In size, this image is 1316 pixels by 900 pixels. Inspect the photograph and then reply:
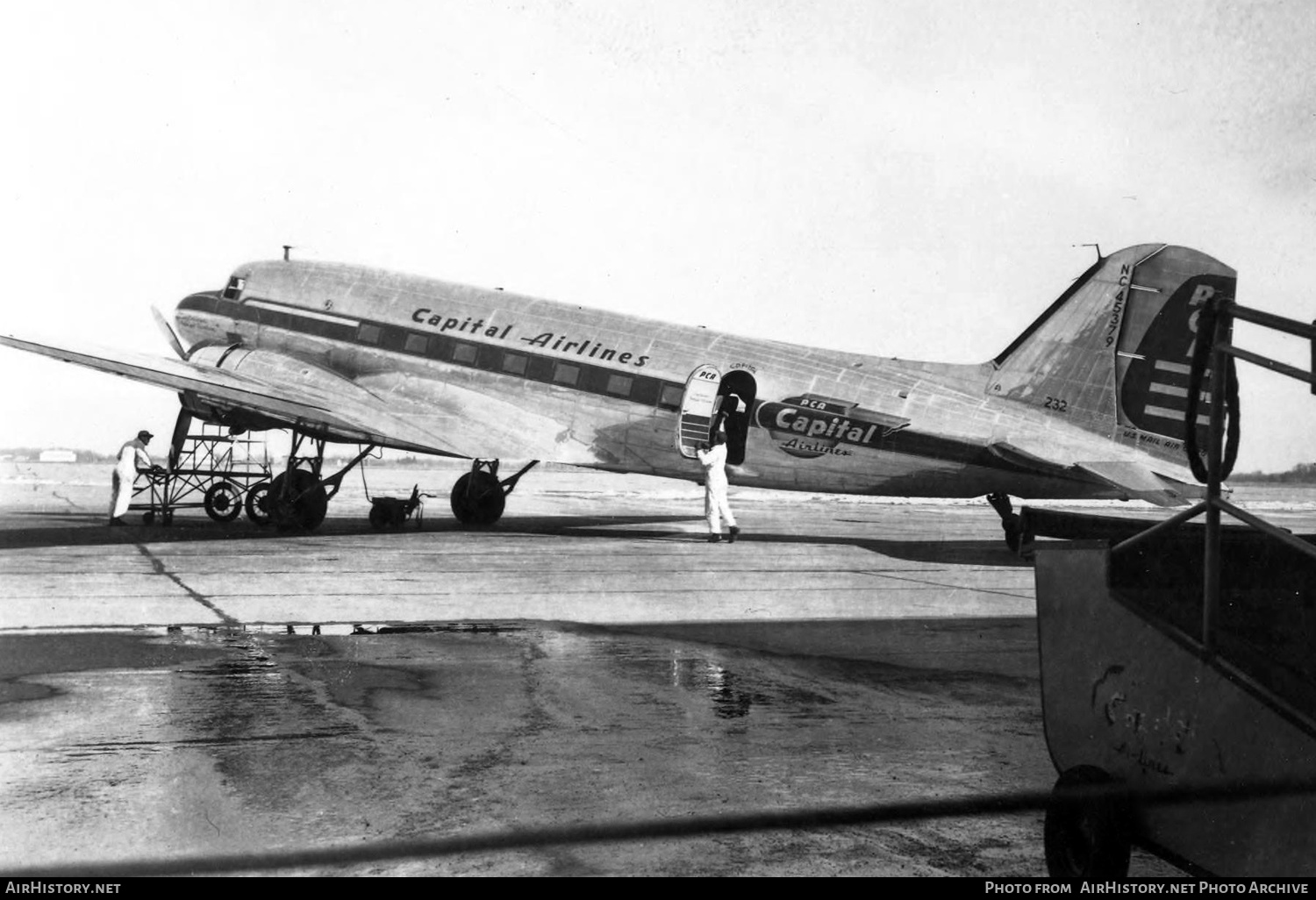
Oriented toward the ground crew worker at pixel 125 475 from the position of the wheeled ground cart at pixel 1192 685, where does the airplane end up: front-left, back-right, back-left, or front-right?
front-right

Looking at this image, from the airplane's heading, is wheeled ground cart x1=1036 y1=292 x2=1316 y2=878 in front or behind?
behind

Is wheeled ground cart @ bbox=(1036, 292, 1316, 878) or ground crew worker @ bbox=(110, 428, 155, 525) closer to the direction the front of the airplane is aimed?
the ground crew worker

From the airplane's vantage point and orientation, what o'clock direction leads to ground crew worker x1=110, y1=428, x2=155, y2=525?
The ground crew worker is roughly at 11 o'clock from the airplane.

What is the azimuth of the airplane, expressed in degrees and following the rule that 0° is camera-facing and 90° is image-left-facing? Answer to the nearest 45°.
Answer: approximately 135°

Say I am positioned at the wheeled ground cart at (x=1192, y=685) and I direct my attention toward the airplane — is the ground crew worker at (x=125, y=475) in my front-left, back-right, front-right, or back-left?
front-left

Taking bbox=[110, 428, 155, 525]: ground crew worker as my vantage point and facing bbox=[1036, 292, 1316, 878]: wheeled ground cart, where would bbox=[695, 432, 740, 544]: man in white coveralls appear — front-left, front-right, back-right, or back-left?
front-left

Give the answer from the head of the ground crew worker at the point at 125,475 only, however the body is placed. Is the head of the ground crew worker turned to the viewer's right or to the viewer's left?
to the viewer's right
